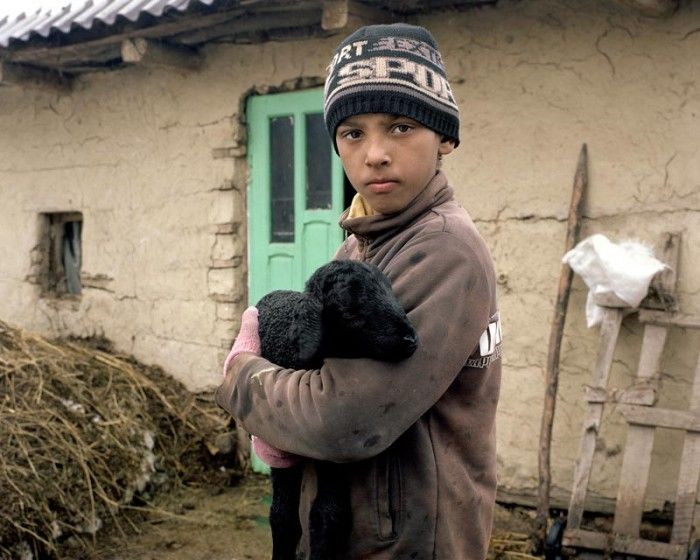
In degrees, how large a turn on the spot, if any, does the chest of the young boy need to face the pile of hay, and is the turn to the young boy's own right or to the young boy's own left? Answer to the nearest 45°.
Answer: approximately 45° to the young boy's own right

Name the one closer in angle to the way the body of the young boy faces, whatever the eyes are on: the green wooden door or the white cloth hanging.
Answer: the green wooden door

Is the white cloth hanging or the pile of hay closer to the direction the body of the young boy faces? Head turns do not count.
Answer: the pile of hay

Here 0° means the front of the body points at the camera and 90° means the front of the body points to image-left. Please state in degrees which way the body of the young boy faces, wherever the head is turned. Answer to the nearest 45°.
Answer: approximately 90°

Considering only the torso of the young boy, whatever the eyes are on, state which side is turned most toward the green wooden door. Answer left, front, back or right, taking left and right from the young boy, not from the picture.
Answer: right
